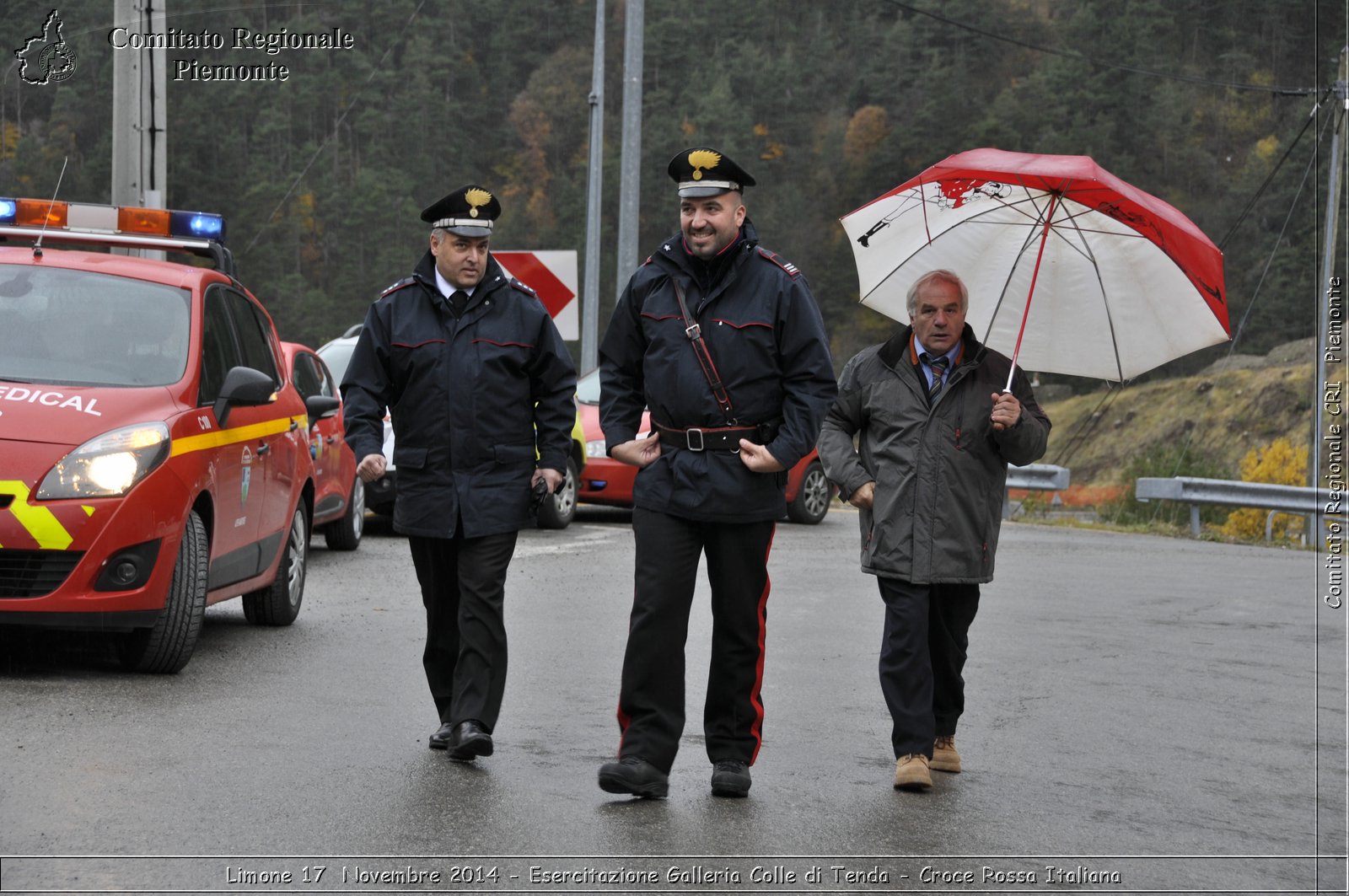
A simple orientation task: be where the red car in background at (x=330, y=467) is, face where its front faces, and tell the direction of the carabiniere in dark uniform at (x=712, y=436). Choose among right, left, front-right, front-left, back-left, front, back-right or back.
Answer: front-left

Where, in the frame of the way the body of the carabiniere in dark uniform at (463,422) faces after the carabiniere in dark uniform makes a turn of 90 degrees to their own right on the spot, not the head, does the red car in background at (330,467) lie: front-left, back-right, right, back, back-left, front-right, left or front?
right

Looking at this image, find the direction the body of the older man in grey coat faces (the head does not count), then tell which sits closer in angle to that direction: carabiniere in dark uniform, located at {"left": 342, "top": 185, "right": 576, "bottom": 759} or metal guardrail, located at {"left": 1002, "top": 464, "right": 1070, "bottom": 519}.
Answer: the carabiniere in dark uniform

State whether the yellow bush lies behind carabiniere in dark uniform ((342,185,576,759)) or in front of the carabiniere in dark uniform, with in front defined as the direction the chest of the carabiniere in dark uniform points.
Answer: behind

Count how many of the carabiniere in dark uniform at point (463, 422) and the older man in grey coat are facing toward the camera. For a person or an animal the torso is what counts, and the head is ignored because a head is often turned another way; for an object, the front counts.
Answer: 2

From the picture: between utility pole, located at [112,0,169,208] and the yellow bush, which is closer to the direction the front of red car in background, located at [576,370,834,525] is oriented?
the utility pole

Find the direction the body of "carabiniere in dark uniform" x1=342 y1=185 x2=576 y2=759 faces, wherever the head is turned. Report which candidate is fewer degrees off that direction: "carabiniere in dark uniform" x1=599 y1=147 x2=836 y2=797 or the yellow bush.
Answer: the carabiniere in dark uniform

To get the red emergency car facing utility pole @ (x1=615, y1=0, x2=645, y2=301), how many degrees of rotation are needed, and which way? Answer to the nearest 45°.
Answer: approximately 180°

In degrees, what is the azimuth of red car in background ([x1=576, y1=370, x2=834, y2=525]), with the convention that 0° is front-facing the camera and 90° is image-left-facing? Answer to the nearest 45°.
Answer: approximately 45°

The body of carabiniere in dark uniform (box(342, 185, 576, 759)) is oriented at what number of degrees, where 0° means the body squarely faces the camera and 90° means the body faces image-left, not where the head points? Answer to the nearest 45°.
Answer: approximately 0°

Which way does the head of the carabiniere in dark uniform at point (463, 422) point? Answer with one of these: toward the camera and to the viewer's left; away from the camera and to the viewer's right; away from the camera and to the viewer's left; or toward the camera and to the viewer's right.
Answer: toward the camera and to the viewer's right

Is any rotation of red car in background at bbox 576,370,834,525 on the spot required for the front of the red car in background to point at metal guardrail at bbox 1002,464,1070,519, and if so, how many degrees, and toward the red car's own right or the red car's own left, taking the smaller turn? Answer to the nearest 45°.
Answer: approximately 180°

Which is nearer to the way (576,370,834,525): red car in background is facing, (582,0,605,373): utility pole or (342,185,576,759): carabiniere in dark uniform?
the carabiniere in dark uniform
